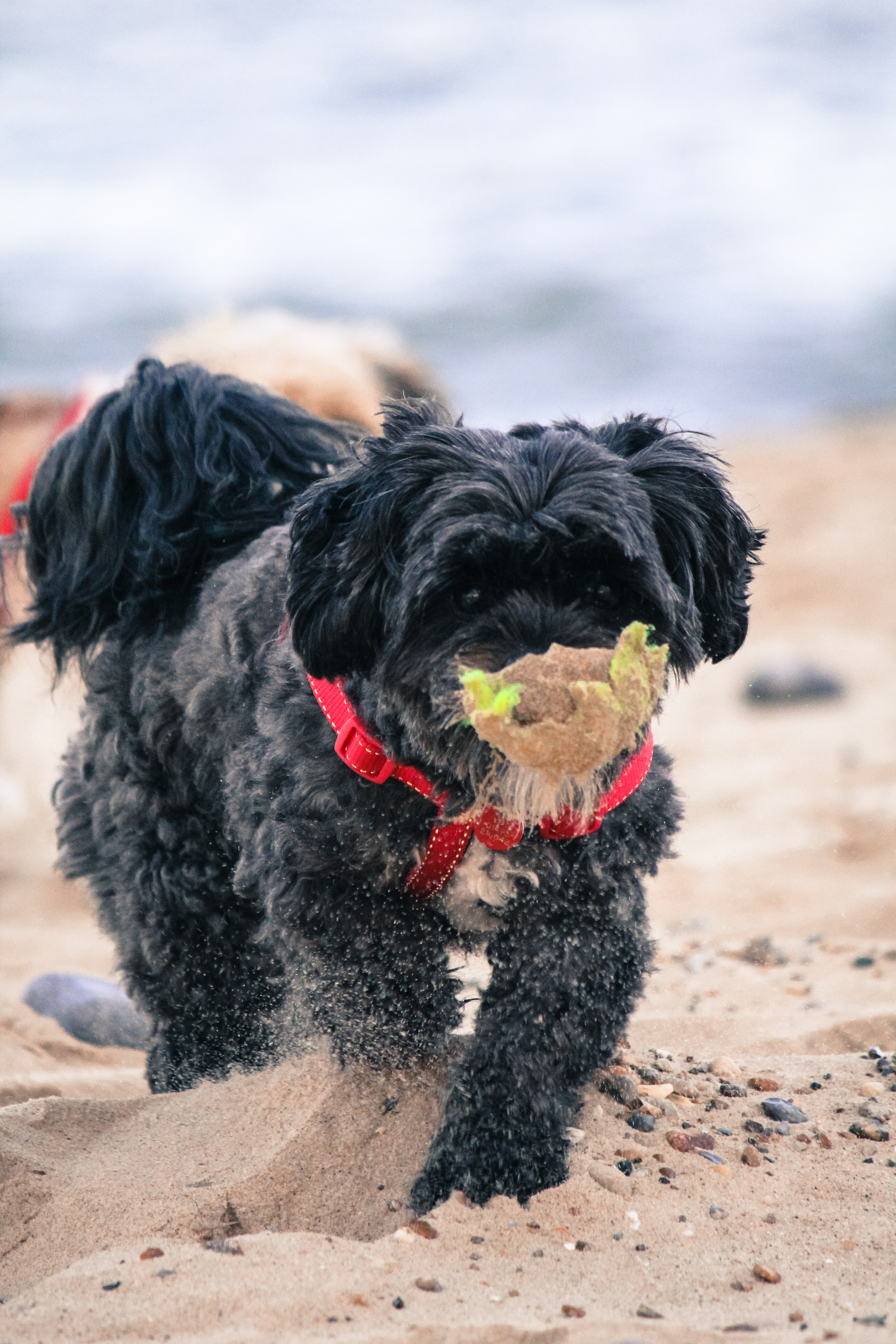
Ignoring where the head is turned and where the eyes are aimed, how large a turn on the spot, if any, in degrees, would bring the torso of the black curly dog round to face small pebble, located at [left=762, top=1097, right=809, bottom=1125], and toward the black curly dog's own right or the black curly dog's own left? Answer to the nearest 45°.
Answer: approximately 45° to the black curly dog's own left

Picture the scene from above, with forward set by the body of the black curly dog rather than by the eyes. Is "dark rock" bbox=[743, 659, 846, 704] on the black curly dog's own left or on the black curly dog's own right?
on the black curly dog's own left

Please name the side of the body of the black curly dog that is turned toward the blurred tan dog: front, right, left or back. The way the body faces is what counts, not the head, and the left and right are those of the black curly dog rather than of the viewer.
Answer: back

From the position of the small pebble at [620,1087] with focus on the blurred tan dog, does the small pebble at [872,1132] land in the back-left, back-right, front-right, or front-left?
back-right

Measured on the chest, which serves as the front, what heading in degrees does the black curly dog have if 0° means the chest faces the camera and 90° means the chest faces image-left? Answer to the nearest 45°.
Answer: approximately 315°

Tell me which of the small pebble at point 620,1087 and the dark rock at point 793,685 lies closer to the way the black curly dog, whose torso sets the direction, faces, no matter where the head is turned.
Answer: the small pebble
